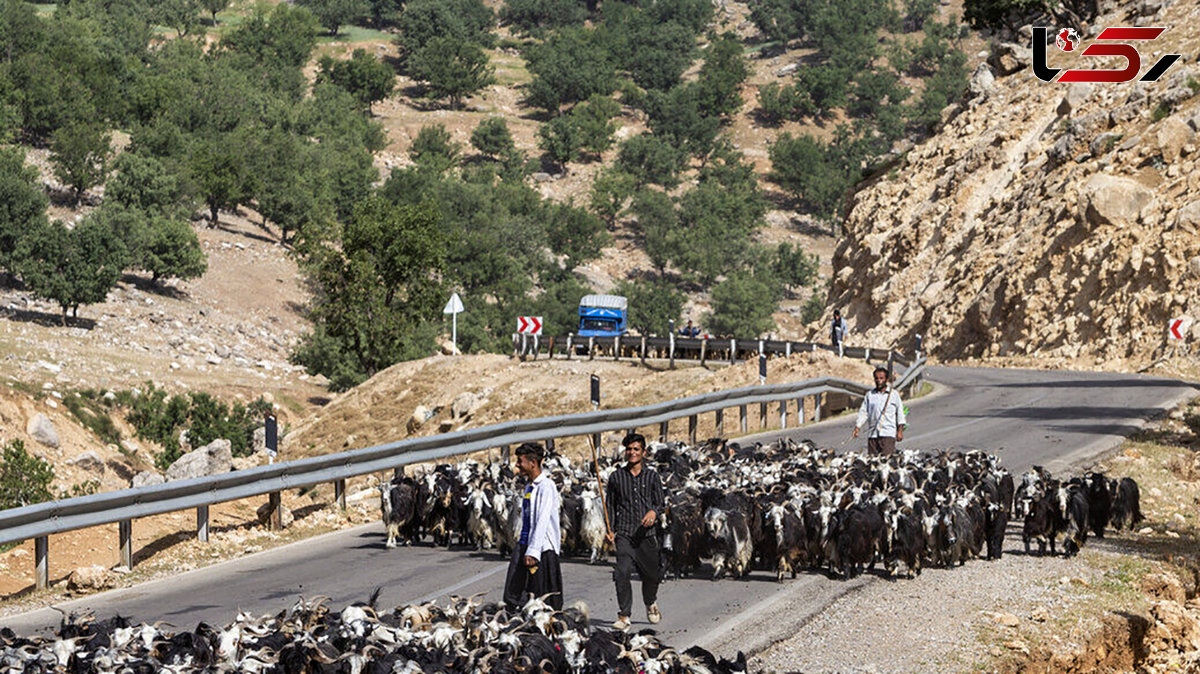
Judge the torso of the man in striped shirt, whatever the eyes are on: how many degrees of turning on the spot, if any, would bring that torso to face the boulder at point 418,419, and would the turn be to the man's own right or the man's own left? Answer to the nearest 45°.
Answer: approximately 180°

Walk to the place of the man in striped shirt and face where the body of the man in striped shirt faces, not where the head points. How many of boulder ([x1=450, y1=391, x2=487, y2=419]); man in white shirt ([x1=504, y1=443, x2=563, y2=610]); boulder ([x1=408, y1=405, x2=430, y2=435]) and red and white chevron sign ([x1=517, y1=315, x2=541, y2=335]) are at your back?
3

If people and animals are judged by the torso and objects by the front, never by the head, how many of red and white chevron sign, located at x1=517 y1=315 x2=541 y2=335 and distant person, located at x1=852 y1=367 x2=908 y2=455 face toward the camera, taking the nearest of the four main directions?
2

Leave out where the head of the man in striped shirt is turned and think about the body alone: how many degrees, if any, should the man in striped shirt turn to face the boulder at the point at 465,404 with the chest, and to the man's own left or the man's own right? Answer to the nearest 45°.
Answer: approximately 180°

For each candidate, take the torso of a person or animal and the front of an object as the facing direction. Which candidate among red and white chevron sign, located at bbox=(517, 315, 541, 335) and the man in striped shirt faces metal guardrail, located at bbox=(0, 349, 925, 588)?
the red and white chevron sign

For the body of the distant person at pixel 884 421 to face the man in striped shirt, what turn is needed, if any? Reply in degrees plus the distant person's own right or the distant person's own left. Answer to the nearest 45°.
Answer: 0° — they already face them

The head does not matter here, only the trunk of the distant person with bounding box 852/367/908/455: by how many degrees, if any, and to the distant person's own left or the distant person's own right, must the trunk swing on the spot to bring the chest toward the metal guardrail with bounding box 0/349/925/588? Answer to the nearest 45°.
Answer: approximately 90° to the distant person's own right

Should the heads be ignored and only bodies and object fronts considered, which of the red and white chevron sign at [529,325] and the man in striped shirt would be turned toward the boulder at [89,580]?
the red and white chevron sign

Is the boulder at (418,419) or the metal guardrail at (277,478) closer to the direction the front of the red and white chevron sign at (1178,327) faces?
the metal guardrail

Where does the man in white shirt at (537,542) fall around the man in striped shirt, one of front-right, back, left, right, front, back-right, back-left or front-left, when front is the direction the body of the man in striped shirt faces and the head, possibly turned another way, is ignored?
front-right

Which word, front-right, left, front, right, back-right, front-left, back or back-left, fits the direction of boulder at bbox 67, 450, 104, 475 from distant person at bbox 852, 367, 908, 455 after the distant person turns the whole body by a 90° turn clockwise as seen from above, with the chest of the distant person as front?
front-right
